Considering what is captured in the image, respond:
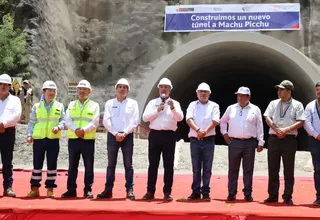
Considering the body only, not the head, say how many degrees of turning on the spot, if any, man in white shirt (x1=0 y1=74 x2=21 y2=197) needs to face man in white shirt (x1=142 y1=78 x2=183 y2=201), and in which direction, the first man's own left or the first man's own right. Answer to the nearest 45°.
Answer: approximately 90° to the first man's own left

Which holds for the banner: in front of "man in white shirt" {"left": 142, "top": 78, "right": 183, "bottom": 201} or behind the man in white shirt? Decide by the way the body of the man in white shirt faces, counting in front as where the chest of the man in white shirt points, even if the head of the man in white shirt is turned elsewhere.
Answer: behind

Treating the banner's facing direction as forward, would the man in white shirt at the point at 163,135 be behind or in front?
in front

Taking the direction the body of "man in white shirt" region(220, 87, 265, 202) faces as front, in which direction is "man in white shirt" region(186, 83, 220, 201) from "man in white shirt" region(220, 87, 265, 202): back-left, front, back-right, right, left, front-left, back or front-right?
right

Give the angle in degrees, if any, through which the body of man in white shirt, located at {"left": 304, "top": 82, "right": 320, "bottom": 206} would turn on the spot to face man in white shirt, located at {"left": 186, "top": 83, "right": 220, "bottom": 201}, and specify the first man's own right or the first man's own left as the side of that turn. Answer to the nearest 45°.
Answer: approximately 90° to the first man's own right

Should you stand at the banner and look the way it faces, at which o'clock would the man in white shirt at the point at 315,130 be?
The man in white shirt is roughly at 12 o'clock from the banner.

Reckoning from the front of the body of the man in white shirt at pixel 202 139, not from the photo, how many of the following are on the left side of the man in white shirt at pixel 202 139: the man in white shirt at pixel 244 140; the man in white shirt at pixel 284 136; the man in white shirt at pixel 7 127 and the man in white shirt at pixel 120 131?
2

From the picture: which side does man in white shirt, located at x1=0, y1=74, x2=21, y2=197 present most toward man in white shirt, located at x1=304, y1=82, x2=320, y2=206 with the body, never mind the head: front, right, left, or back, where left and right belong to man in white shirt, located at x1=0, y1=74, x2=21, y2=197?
left

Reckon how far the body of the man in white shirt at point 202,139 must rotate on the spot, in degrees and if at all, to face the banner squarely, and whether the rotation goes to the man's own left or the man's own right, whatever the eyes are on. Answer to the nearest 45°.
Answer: approximately 180°
